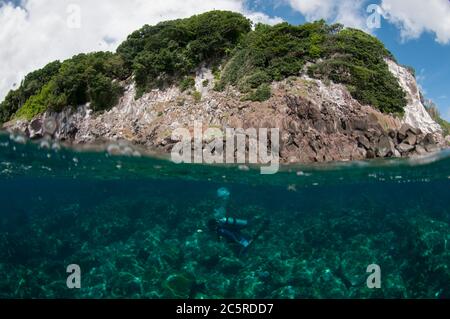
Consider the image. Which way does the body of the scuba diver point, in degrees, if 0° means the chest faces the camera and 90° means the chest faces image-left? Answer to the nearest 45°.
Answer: approximately 90°

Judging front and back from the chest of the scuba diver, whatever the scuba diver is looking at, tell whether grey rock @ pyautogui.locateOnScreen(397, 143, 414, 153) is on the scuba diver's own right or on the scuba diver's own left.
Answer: on the scuba diver's own right

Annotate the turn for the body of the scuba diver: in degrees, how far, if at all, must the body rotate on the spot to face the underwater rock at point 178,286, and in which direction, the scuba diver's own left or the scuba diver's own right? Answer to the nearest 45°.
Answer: approximately 45° to the scuba diver's own left

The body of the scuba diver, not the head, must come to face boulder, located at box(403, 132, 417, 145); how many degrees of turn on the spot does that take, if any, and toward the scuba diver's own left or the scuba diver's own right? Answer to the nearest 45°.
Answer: approximately 135° to the scuba diver's own right

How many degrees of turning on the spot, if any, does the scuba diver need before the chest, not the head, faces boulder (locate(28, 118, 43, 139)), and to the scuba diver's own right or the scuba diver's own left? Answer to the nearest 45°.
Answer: approximately 45° to the scuba diver's own right

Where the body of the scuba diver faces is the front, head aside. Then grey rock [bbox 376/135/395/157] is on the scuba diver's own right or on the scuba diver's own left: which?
on the scuba diver's own right
